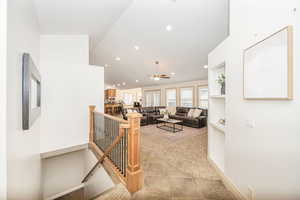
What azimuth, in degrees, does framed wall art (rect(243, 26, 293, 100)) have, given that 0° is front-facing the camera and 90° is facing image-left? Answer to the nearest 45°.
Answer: approximately 45°

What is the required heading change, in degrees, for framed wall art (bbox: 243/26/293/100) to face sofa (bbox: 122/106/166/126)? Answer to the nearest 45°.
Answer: approximately 90° to its right

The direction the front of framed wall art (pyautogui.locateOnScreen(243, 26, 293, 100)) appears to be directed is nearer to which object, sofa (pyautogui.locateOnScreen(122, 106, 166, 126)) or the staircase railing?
the staircase railing

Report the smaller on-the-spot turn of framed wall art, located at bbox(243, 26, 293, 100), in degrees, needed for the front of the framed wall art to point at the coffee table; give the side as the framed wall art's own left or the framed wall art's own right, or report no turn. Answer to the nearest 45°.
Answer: approximately 90° to the framed wall art's own right

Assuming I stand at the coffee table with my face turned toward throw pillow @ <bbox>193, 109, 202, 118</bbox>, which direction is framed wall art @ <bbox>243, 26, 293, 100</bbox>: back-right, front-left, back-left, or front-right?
back-right

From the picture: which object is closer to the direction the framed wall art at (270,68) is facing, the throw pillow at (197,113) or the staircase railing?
the staircase railing

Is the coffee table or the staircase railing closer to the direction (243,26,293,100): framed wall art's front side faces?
the staircase railing

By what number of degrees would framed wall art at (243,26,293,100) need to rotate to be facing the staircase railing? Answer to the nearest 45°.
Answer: approximately 45° to its right

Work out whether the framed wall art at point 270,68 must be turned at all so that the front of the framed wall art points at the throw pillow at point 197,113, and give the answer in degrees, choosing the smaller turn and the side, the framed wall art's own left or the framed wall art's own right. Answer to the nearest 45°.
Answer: approximately 90° to the framed wall art's own right
